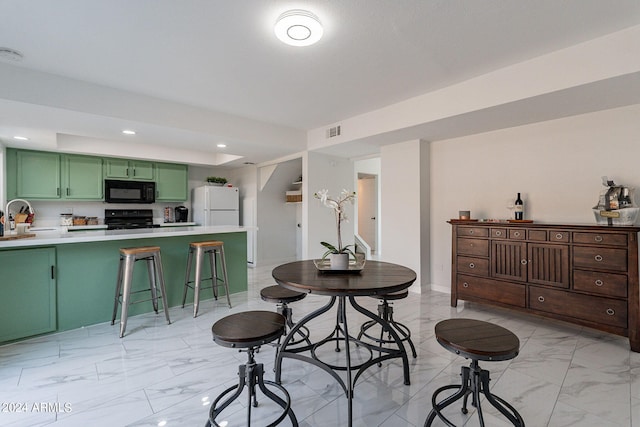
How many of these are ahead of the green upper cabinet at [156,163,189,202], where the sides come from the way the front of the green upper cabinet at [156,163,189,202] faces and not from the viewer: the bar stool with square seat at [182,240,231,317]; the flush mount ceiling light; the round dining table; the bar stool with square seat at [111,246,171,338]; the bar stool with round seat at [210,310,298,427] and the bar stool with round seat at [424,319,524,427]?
6

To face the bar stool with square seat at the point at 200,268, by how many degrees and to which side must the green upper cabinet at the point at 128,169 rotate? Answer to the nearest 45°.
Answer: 0° — it already faces it

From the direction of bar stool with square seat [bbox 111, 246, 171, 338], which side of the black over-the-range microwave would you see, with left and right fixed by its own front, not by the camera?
front

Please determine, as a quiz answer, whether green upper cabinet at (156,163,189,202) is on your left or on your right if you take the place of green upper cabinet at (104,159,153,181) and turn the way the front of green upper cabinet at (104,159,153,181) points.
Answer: on your left

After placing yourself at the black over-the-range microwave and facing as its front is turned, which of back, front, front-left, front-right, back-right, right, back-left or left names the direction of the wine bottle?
front-left

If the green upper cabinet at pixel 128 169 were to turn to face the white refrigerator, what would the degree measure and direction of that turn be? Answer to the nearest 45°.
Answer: approximately 90° to its left

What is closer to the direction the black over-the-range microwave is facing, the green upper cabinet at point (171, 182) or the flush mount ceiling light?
the flush mount ceiling light

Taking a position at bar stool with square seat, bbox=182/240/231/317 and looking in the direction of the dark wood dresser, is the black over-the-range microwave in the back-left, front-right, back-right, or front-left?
back-left
